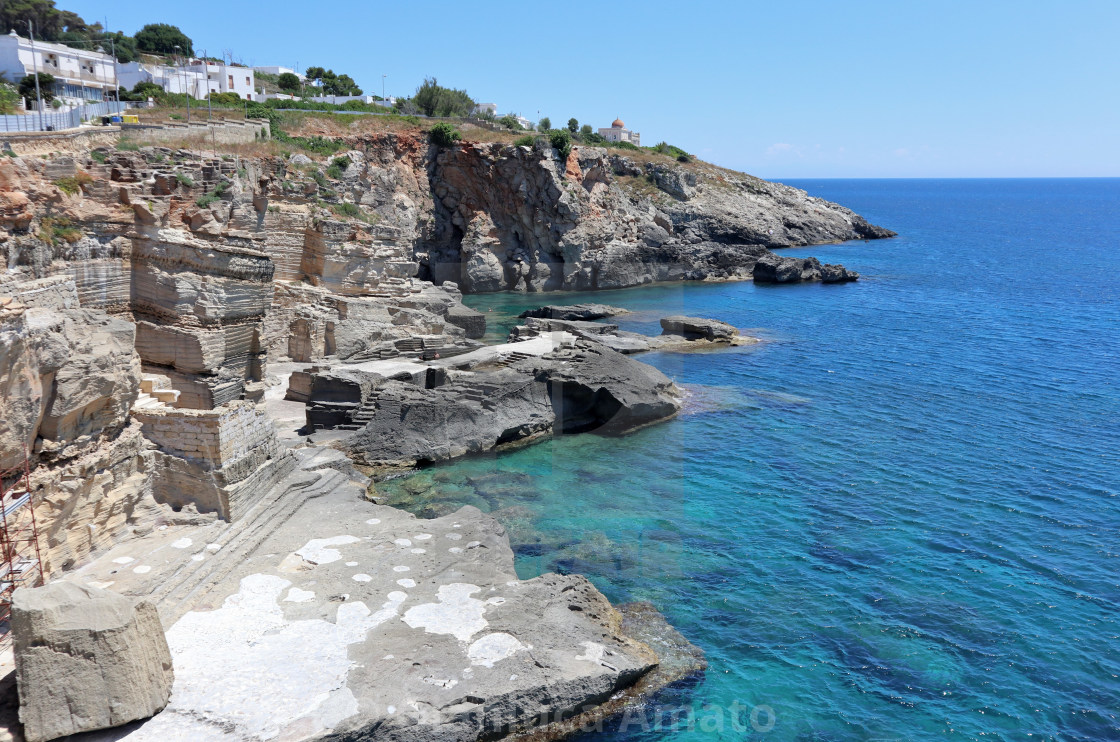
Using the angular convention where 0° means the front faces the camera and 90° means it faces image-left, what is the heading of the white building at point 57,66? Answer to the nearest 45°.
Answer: approximately 315°

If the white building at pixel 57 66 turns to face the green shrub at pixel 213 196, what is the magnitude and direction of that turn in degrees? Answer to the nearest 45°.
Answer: approximately 45° to its right

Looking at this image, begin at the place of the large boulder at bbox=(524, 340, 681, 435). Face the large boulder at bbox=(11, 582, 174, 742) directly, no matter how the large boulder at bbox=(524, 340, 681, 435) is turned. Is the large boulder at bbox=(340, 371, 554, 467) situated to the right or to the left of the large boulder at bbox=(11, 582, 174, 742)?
right

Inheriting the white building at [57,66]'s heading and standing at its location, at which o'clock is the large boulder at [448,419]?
The large boulder is roughly at 1 o'clock from the white building.

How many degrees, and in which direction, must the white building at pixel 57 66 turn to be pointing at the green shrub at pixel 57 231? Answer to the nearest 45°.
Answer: approximately 45° to its right

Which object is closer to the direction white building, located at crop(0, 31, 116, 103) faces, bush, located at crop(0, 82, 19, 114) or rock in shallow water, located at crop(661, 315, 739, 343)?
the rock in shallow water

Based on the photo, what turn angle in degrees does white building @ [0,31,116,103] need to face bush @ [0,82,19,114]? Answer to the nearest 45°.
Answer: approximately 45° to its right

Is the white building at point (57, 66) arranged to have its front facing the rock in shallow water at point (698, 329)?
yes
